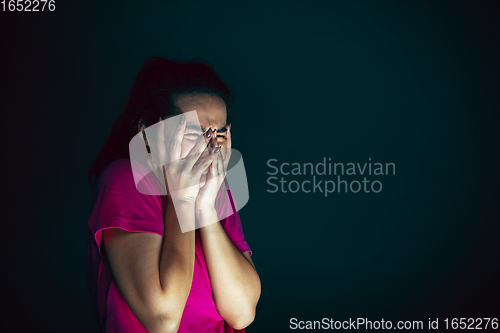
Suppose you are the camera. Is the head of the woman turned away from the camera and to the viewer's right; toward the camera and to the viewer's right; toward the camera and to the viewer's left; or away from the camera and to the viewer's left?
toward the camera and to the viewer's right

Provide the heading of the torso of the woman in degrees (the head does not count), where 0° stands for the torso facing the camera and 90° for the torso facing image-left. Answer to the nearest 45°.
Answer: approximately 315°
